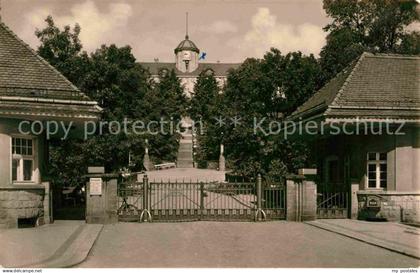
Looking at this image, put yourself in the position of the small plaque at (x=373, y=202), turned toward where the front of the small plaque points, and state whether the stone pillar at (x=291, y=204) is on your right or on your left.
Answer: on your right

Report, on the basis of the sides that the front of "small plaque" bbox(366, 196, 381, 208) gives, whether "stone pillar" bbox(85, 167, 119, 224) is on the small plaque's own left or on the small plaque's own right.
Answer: on the small plaque's own right

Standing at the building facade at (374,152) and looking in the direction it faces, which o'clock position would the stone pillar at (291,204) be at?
The stone pillar is roughly at 2 o'clock from the building facade.

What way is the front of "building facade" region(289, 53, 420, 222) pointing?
toward the camera

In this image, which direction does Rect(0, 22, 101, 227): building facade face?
toward the camera

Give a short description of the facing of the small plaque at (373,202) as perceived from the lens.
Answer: facing the viewer

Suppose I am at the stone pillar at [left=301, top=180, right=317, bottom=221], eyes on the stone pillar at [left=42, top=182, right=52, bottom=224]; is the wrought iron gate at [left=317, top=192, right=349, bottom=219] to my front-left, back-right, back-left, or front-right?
back-right

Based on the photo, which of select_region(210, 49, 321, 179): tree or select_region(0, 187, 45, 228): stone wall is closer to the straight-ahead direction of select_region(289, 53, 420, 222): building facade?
the stone wall

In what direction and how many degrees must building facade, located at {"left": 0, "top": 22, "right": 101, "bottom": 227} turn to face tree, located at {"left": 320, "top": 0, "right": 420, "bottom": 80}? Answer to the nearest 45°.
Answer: approximately 135° to its left

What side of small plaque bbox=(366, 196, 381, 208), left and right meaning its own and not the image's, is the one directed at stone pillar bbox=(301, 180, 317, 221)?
right

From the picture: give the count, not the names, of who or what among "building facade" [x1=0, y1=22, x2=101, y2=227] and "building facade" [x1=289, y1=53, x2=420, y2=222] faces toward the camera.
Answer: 2

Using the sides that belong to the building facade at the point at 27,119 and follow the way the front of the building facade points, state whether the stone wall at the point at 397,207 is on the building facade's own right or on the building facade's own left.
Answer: on the building facade's own left
